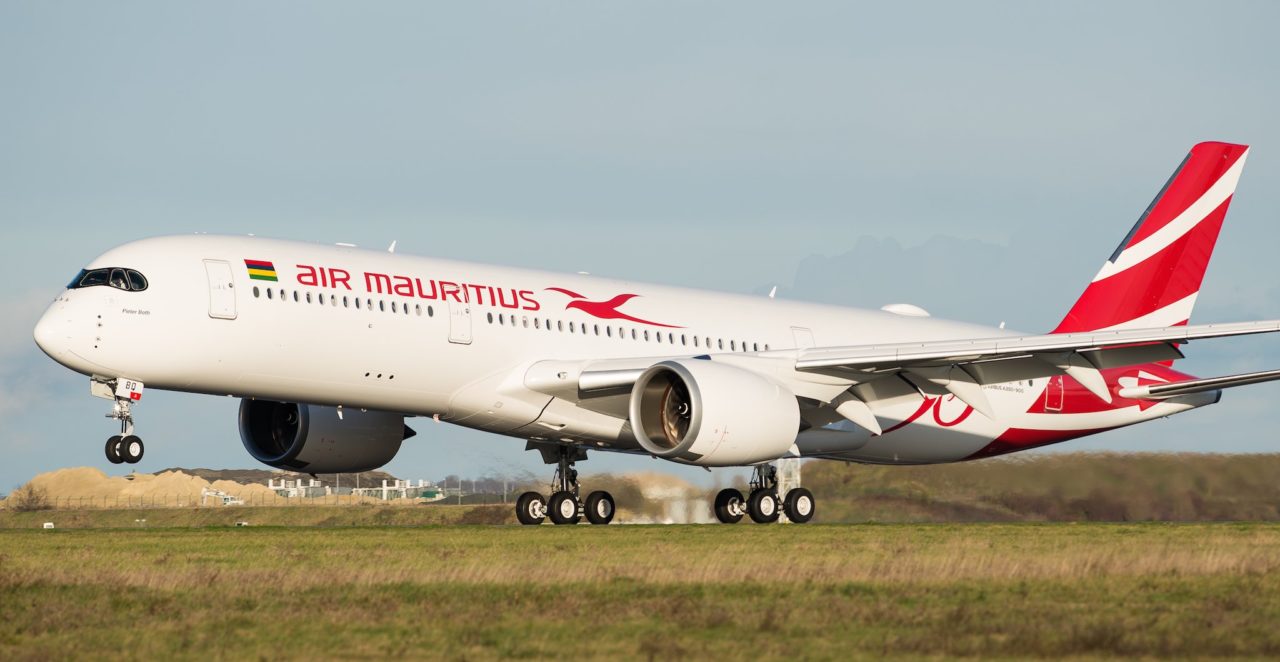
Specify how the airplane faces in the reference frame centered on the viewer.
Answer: facing the viewer and to the left of the viewer

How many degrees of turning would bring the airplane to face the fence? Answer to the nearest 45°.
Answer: approximately 90° to its right
